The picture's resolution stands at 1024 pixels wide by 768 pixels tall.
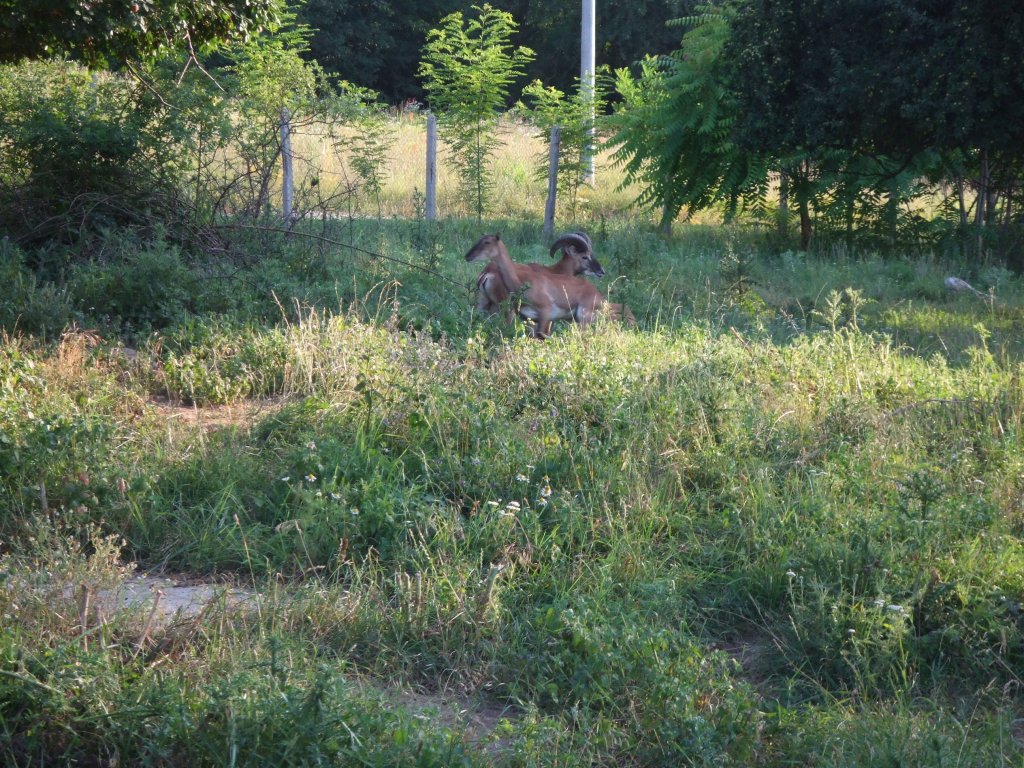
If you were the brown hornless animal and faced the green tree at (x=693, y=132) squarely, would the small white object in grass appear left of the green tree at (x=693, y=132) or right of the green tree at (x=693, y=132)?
right
